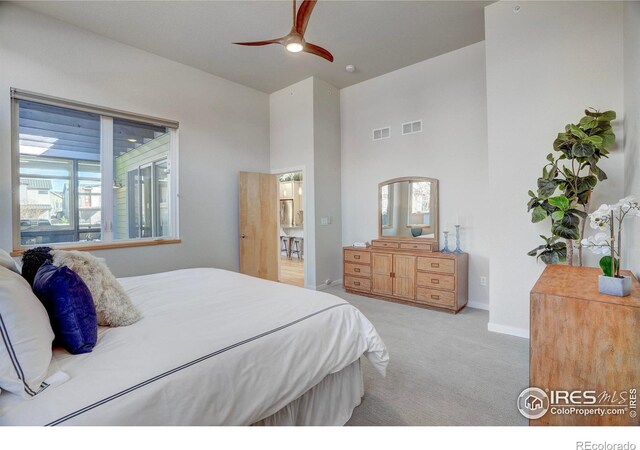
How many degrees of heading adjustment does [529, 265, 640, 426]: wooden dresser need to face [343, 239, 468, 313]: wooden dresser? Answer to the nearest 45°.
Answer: approximately 45° to its right

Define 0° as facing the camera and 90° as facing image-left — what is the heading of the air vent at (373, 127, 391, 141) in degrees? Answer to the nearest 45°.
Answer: approximately 45°

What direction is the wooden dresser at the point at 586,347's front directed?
to the viewer's left

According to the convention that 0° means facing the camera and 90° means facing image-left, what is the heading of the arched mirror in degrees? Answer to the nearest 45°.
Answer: approximately 45°

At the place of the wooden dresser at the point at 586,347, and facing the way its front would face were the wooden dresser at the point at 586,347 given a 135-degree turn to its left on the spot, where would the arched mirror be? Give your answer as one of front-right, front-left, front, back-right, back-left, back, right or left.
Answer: back

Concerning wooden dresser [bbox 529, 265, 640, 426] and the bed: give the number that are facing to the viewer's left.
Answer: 1

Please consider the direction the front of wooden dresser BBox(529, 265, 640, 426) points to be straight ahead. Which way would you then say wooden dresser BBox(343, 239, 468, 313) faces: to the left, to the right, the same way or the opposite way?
to the left

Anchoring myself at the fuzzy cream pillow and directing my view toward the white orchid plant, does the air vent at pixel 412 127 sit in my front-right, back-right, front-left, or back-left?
front-left

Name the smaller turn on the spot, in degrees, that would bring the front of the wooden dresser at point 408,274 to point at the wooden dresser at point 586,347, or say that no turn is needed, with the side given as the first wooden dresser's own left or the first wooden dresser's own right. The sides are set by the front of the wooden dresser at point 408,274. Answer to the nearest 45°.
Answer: approximately 45° to the first wooden dresser's own left

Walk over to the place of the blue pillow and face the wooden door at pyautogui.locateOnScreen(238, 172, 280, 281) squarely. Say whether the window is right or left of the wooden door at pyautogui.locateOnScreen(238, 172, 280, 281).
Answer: left
